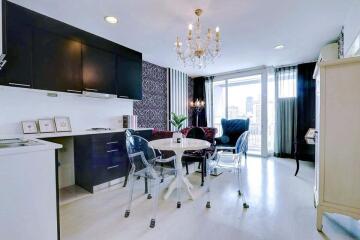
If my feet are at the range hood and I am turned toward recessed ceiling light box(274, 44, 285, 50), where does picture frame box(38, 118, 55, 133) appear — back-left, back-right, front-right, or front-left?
back-right

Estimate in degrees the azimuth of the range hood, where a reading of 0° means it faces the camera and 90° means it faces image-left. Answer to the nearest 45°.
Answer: approximately 315°

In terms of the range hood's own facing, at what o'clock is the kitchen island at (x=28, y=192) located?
The kitchen island is roughly at 2 o'clock from the range hood.

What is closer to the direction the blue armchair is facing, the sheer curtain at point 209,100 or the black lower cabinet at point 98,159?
the black lower cabinet

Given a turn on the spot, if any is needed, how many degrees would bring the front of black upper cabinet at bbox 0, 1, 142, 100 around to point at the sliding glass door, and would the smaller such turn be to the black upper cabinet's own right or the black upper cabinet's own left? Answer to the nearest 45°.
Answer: approximately 45° to the black upper cabinet's own left

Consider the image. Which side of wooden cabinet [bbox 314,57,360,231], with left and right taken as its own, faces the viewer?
left

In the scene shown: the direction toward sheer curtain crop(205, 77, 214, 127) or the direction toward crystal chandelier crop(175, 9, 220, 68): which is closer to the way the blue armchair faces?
the crystal chandelier

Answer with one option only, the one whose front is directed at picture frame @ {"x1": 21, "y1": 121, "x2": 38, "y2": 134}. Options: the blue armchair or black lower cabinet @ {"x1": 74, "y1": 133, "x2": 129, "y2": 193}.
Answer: the blue armchair

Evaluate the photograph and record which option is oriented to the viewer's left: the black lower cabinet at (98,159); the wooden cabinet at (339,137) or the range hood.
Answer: the wooden cabinet

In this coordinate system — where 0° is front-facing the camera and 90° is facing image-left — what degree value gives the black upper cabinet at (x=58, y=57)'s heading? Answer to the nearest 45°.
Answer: approximately 315°

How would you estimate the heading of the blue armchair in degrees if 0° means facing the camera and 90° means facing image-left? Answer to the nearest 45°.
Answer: approximately 45°

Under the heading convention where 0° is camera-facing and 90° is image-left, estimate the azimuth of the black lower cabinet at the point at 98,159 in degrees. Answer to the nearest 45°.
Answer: approximately 315°
